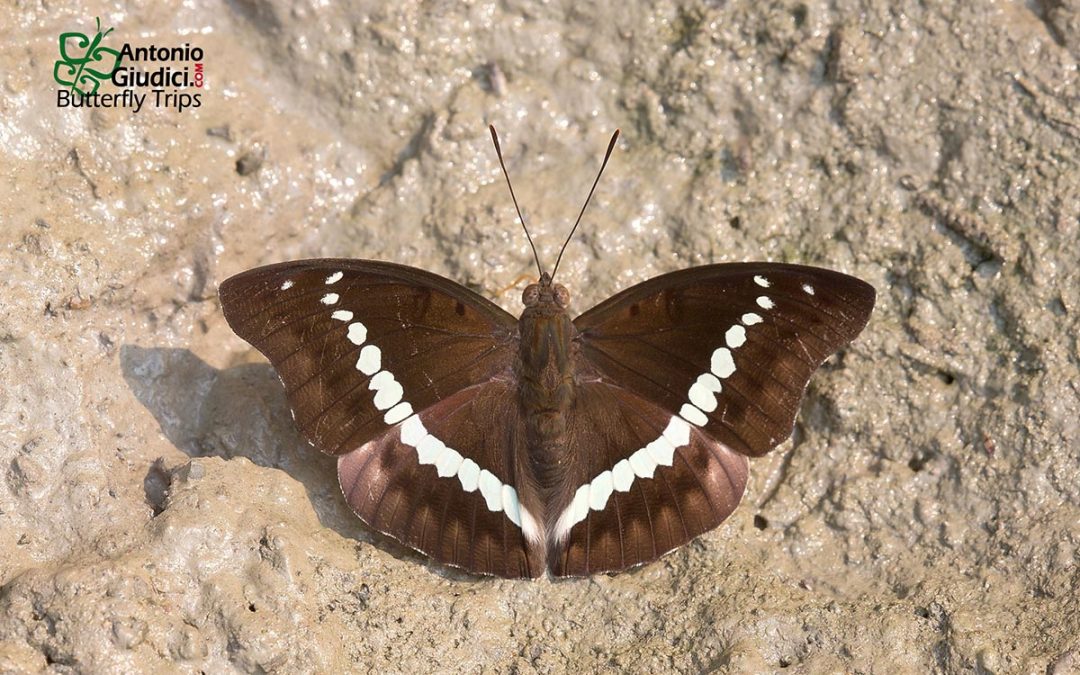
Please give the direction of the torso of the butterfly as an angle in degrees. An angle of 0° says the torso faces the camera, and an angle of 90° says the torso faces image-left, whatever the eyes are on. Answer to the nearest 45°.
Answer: approximately 180°
